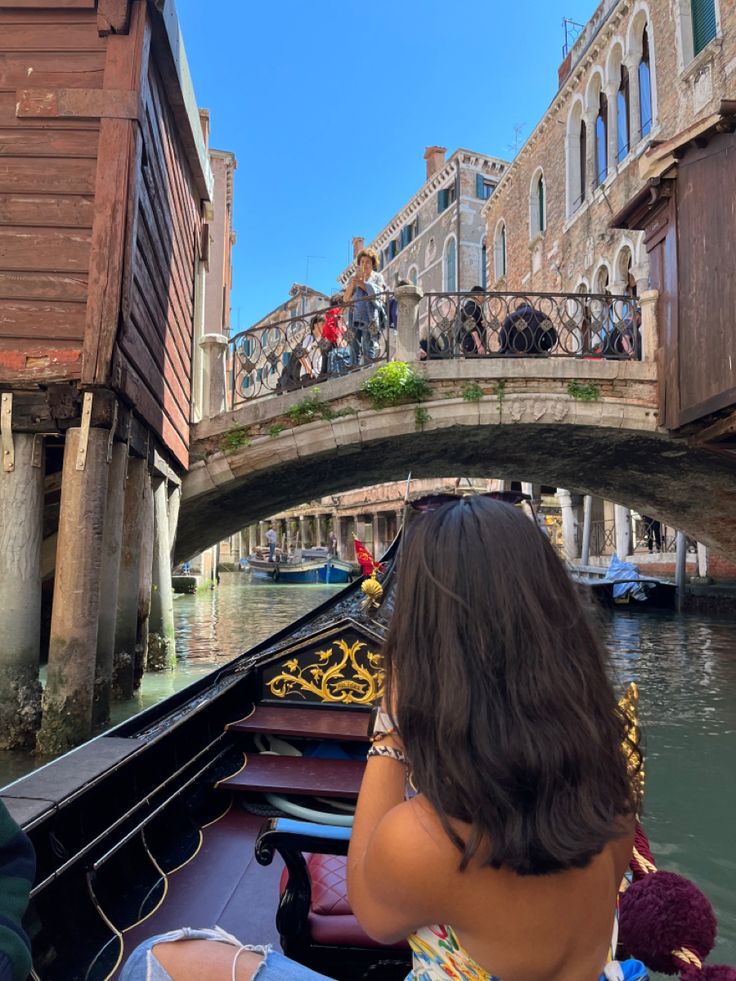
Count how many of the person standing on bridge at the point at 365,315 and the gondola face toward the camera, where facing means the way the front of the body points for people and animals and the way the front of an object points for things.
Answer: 1

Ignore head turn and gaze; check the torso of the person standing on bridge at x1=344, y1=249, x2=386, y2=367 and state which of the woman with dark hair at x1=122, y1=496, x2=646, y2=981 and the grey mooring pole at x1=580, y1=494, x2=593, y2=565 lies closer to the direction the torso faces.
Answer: the woman with dark hair

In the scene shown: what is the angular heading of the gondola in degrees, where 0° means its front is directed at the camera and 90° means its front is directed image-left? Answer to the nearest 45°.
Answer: approximately 180°

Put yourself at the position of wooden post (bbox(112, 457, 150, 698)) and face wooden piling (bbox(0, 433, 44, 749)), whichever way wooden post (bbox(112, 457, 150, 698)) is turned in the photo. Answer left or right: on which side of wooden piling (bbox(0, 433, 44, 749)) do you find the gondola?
left

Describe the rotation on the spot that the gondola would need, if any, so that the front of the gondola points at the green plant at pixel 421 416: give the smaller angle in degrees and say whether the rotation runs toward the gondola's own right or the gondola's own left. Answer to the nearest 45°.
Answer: approximately 45° to the gondola's own right

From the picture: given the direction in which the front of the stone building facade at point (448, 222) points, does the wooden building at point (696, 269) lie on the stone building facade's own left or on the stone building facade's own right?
on the stone building facade's own left

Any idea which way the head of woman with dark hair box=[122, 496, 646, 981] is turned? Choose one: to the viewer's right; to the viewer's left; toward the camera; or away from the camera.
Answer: away from the camera

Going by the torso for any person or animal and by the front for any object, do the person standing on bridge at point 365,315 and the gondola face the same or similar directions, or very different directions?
very different directions

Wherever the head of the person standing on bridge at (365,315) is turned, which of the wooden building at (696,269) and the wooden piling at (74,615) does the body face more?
the wooden piling
